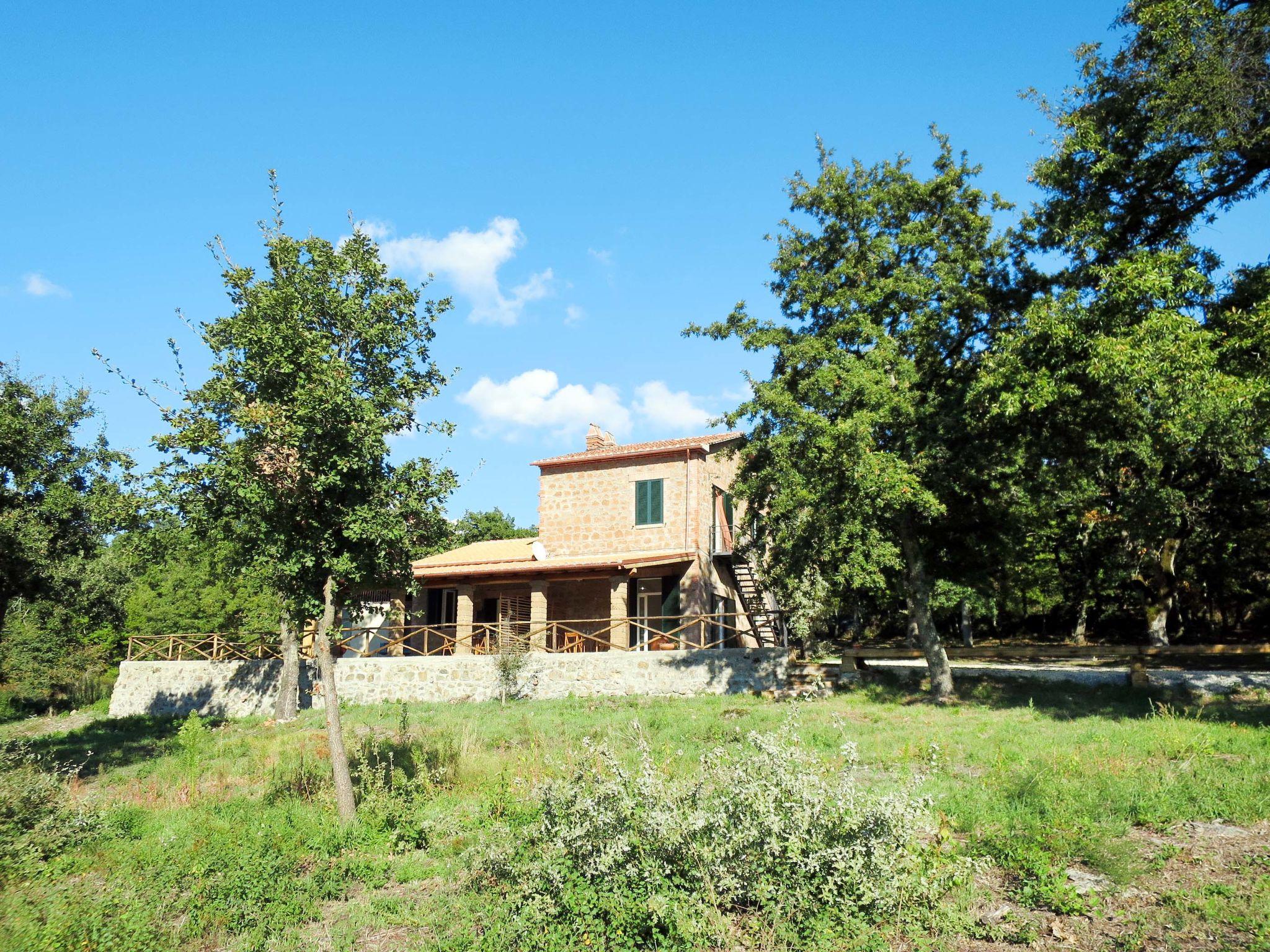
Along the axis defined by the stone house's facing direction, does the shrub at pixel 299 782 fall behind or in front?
in front

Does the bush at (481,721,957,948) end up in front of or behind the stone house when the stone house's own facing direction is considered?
in front

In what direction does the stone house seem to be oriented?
toward the camera

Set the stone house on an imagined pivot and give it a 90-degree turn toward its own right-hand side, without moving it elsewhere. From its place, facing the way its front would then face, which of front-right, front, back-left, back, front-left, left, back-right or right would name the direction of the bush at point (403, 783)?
left
